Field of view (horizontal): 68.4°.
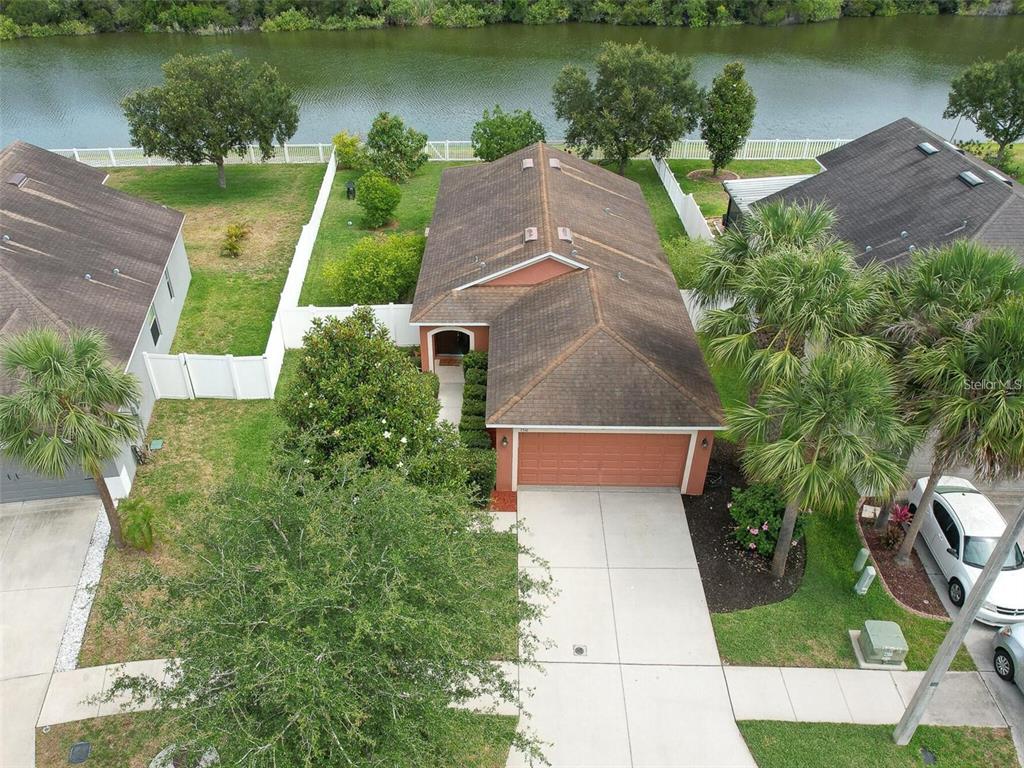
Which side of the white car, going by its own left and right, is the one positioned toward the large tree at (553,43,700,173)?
back

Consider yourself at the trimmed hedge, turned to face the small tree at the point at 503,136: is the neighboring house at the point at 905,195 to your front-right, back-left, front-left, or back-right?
front-right

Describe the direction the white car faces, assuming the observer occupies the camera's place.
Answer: facing the viewer and to the right of the viewer

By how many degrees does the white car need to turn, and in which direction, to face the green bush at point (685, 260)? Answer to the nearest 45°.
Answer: approximately 180°

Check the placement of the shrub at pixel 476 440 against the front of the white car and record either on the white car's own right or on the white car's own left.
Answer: on the white car's own right

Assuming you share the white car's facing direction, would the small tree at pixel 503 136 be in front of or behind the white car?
behind

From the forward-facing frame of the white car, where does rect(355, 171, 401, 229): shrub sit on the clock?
The shrub is roughly at 5 o'clock from the white car.

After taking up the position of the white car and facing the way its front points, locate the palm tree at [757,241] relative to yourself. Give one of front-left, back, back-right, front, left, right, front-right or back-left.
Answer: back-right

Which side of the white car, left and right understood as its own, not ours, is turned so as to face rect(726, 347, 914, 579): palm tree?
right

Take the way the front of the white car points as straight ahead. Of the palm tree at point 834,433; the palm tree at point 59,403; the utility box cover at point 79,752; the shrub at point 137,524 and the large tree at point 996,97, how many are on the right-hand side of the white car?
4

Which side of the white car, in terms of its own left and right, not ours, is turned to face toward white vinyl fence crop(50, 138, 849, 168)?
back

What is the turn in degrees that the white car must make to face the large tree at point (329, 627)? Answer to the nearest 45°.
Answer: approximately 90° to its right

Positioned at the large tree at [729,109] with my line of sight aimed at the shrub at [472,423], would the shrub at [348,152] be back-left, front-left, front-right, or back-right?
front-right

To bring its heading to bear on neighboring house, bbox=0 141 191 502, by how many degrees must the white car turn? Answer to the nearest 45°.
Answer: approximately 135° to its right

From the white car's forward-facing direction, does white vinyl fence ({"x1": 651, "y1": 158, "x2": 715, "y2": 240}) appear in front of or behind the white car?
behind
